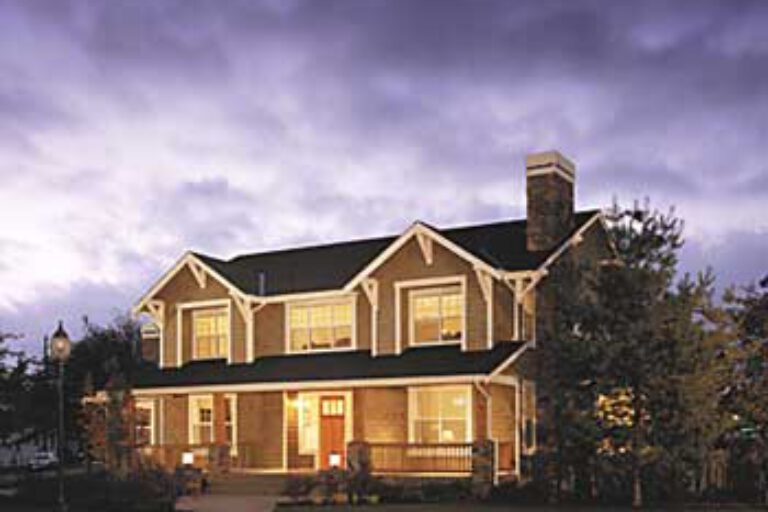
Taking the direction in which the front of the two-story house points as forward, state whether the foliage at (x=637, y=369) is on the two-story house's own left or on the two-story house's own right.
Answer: on the two-story house's own left

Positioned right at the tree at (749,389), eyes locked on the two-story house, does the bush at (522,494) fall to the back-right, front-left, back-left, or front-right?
front-left

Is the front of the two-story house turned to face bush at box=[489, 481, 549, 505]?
no

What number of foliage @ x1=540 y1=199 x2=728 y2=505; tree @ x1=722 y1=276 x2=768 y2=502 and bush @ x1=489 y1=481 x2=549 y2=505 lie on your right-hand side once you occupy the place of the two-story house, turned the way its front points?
0

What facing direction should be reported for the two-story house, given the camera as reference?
facing the viewer and to the left of the viewer

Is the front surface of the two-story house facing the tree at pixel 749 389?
no
